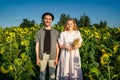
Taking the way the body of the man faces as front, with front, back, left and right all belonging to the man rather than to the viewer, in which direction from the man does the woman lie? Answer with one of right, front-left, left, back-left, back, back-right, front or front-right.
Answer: left

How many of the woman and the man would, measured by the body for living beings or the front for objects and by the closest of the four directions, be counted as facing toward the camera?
2

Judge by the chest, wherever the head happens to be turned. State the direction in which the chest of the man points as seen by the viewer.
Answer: toward the camera

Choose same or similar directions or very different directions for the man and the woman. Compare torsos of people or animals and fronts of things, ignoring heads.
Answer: same or similar directions

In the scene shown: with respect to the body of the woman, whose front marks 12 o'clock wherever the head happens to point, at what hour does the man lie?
The man is roughly at 3 o'clock from the woman.

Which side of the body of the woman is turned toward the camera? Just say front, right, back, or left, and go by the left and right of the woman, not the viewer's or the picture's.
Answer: front
